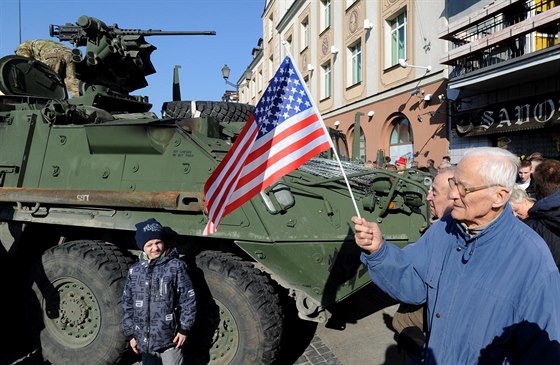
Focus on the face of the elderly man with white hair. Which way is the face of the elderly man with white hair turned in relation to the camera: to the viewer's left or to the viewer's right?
to the viewer's left

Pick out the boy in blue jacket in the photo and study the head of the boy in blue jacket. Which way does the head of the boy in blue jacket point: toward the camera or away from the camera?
toward the camera

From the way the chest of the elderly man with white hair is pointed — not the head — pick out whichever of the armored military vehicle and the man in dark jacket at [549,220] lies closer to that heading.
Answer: the armored military vehicle

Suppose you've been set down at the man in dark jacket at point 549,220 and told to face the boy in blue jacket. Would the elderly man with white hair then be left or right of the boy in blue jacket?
left

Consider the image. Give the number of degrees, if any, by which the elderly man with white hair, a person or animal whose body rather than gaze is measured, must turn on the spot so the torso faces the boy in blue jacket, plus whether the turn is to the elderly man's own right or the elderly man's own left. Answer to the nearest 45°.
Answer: approximately 45° to the elderly man's own right

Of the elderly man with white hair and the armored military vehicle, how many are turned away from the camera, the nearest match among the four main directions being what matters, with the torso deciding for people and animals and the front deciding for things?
0

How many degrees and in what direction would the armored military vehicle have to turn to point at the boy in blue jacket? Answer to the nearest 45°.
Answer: approximately 45° to its right

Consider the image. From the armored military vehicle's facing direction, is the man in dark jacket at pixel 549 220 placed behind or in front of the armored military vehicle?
in front

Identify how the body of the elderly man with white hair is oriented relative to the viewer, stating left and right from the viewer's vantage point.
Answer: facing the viewer and to the left of the viewer

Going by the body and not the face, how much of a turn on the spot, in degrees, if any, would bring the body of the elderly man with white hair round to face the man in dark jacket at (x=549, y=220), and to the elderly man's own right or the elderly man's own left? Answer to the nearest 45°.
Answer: approximately 135° to the elderly man's own right

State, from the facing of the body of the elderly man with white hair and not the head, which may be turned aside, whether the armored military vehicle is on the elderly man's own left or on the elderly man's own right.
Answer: on the elderly man's own right
